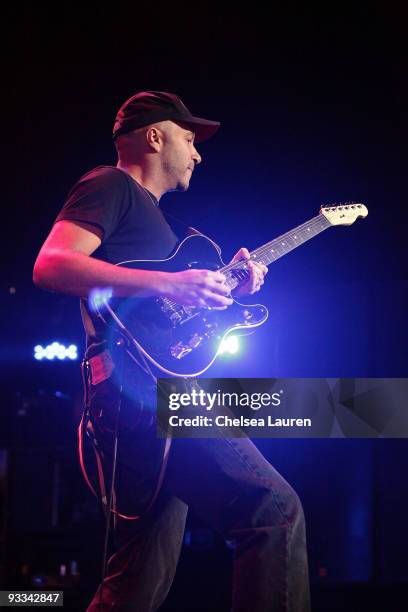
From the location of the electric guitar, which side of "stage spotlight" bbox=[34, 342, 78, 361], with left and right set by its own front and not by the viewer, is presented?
front

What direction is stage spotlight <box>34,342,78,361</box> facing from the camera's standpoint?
toward the camera

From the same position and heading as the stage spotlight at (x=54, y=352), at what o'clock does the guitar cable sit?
The guitar cable is roughly at 12 o'clock from the stage spotlight.
